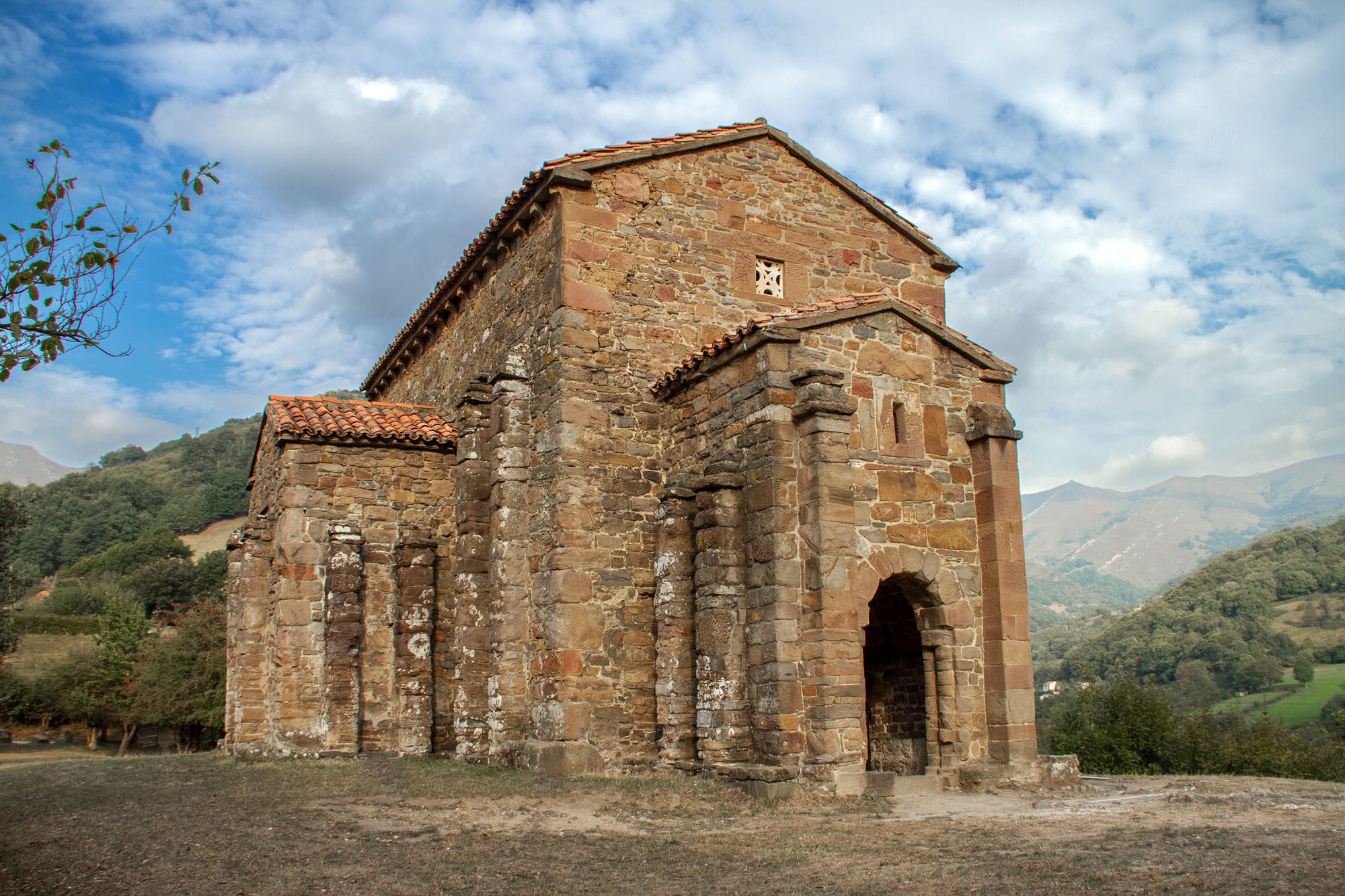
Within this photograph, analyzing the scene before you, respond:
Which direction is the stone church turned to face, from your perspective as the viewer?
facing the viewer and to the right of the viewer

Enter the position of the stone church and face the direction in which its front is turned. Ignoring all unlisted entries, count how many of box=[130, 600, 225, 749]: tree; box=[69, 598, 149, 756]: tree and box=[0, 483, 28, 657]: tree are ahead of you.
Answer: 0

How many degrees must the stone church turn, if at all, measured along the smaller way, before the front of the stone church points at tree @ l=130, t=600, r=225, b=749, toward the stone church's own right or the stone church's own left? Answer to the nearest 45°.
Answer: approximately 180°

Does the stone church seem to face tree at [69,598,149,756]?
no

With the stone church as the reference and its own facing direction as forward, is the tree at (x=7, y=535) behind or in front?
behind
